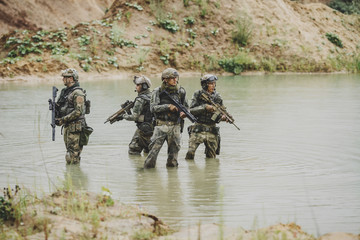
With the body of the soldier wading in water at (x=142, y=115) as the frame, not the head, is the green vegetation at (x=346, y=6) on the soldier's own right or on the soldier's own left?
on the soldier's own right

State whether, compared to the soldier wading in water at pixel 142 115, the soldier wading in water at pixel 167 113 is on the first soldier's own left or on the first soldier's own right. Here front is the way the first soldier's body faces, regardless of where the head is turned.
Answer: on the first soldier's own left

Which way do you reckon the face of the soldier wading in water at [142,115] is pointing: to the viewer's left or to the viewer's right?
to the viewer's left

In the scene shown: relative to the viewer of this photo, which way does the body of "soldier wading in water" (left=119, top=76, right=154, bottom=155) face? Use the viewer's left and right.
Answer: facing to the left of the viewer

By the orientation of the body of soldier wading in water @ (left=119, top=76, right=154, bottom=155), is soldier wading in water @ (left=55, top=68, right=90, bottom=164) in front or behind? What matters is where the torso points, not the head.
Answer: in front

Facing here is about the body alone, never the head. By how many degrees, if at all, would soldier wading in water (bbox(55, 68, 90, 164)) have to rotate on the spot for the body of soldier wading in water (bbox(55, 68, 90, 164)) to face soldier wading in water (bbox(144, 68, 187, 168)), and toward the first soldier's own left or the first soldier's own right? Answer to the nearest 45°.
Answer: approximately 135° to the first soldier's own left

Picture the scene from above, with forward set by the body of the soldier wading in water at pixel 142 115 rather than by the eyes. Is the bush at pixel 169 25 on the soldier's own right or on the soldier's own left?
on the soldier's own right

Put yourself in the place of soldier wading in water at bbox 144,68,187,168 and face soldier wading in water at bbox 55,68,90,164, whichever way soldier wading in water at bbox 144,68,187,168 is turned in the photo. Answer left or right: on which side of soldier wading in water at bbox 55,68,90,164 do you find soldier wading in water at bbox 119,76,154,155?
right
